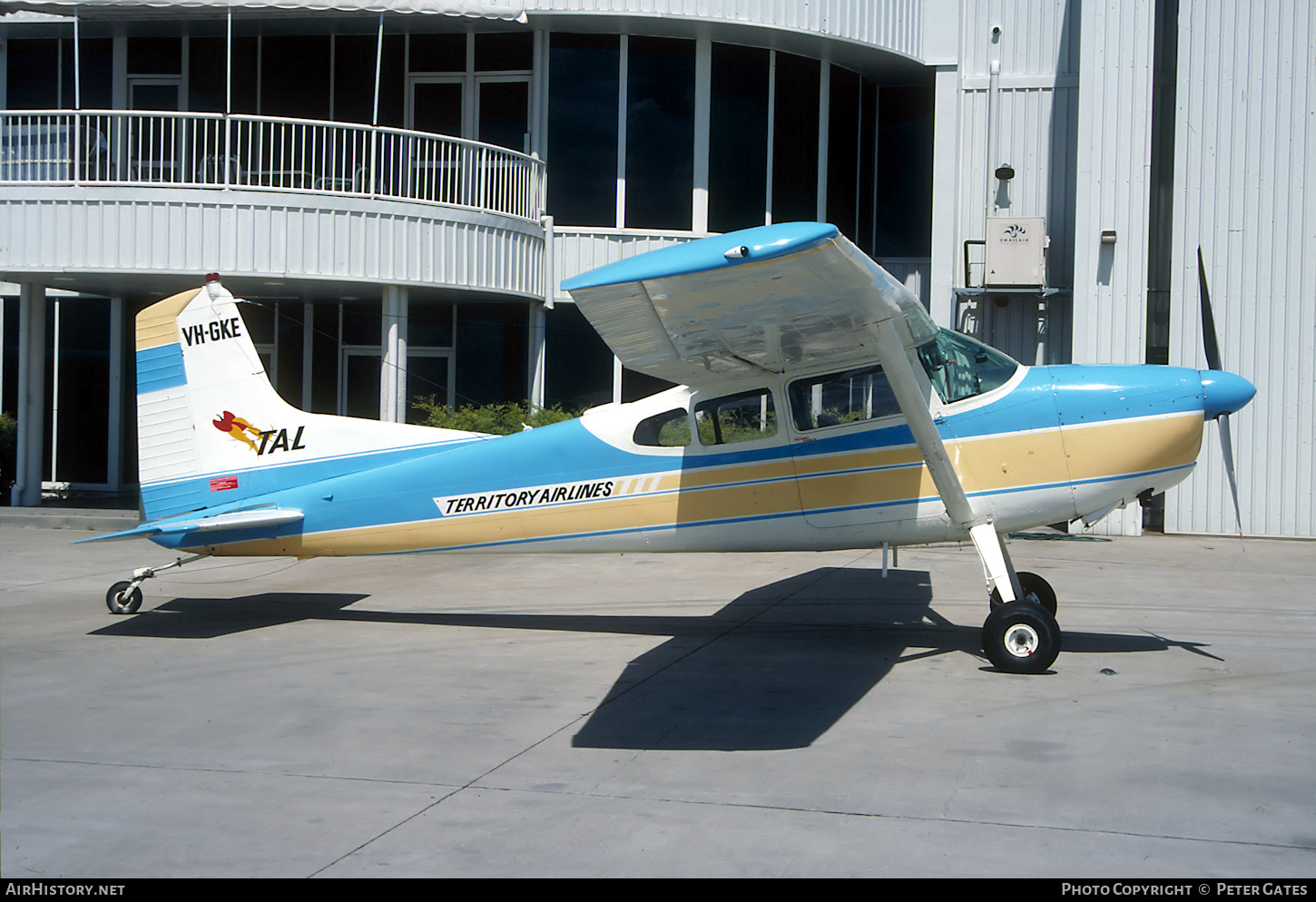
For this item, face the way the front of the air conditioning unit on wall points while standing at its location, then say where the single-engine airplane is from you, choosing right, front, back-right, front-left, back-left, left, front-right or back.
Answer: front

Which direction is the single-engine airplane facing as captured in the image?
to the viewer's right

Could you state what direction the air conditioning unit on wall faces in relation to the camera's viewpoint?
facing the viewer

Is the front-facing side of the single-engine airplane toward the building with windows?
no

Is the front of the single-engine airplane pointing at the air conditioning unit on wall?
no

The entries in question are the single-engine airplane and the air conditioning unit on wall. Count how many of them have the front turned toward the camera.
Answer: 1

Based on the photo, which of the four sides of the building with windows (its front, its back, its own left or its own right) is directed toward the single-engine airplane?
front

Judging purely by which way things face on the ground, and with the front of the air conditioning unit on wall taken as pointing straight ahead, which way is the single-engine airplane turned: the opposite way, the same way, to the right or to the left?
to the left

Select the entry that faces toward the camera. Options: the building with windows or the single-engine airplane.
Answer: the building with windows

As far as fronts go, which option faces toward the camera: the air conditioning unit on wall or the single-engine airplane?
the air conditioning unit on wall

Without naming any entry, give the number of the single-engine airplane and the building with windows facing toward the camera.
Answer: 1

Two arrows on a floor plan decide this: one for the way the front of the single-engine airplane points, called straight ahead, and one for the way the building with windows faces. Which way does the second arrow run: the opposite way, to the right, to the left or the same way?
to the right
